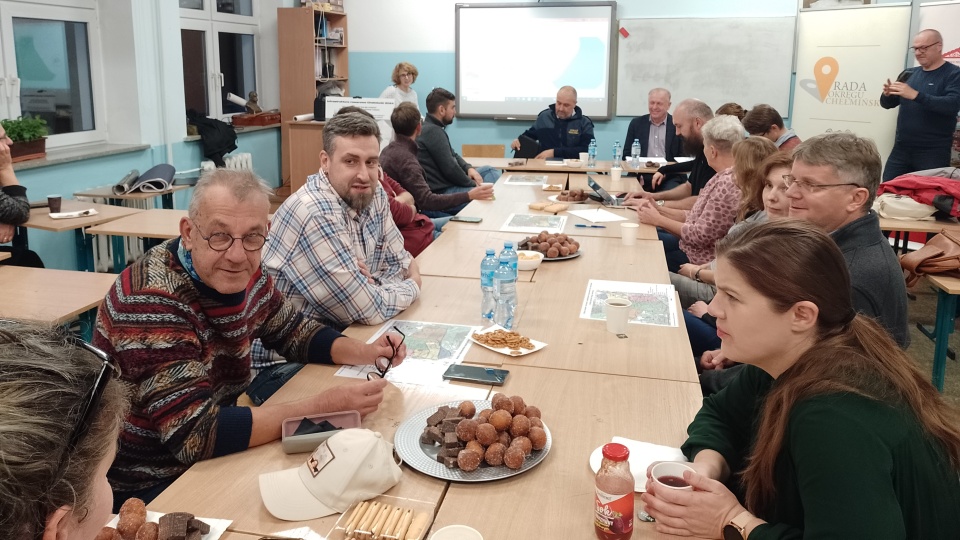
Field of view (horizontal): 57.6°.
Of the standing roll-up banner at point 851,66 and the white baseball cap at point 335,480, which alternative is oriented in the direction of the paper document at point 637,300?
the standing roll-up banner

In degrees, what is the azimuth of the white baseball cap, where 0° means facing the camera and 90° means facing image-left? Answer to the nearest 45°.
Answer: approximately 45°

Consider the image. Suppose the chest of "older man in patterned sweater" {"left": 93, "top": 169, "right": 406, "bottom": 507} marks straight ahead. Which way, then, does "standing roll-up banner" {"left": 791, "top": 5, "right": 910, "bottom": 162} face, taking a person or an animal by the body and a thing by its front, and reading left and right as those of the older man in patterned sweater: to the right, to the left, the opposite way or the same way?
to the right

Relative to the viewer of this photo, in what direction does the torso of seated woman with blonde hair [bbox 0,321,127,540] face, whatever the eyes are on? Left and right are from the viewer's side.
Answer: facing away from the viewer and to the right of the viewer

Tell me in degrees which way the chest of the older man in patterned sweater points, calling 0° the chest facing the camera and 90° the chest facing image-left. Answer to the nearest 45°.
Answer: approximately 315°

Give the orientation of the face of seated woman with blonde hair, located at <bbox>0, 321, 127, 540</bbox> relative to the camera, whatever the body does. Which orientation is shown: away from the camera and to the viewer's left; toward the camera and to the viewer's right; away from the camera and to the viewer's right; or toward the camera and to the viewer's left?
away from the camera and to the viewer's right

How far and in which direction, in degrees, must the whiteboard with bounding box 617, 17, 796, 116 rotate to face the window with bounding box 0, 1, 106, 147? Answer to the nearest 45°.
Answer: approximately 45° to its right

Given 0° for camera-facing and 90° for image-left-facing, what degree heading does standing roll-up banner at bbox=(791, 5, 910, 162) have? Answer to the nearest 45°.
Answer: approximately 0°

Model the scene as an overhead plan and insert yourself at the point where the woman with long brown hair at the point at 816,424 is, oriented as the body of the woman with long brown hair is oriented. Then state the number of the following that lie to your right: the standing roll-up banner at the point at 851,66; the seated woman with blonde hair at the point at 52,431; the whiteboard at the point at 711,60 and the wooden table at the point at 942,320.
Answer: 3
